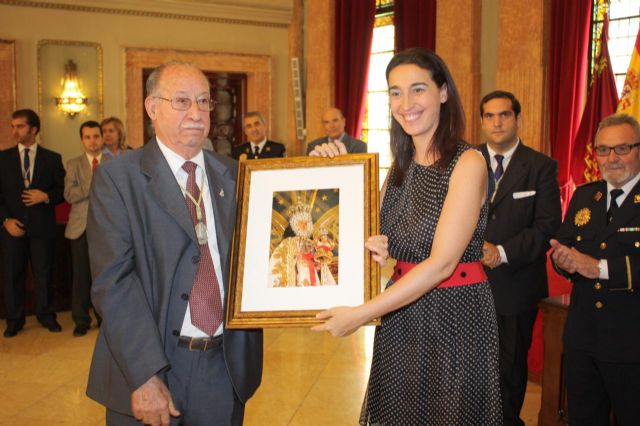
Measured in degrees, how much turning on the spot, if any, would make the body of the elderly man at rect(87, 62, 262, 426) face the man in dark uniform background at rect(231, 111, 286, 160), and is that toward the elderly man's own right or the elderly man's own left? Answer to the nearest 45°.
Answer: approximately 135° to the elderly man's own left

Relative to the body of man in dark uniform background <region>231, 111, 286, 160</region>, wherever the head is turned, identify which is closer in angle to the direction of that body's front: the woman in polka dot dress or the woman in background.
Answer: the woman in polka dot dress

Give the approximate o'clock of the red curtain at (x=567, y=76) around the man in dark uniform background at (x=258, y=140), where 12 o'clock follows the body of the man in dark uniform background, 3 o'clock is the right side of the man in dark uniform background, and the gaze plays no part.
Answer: The red curtain is roughly at 10 o'clock from the man in dark uniform background.

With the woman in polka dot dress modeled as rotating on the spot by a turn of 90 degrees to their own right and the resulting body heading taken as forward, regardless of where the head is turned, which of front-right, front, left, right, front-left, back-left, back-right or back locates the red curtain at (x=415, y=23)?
front-right

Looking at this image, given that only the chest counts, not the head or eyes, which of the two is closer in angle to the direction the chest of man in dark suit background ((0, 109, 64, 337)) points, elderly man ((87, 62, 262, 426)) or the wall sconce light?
the elderly man

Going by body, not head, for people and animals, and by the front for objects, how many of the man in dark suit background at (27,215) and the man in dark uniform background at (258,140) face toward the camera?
2

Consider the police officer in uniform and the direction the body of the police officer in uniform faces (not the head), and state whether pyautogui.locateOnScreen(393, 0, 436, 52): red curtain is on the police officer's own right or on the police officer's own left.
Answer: on the police officer's own right

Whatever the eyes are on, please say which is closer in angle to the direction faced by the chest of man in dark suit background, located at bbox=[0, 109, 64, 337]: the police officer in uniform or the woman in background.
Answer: the police officer in uniform

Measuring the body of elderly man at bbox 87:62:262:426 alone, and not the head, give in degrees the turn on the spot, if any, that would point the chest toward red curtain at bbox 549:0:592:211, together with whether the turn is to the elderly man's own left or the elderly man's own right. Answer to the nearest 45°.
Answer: approximately 90° to the elderly man's own left

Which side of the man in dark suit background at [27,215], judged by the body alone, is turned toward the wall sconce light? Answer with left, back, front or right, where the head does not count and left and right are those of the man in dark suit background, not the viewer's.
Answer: back
